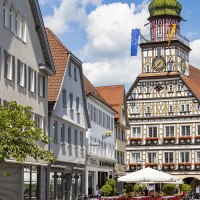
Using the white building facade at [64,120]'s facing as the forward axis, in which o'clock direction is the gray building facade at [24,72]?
the gray building facade at [24,72] is roughly at 2 o'clock from the white building facade at [64,120].

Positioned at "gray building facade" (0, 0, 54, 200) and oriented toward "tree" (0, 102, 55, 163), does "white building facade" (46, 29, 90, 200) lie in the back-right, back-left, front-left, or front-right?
back-left

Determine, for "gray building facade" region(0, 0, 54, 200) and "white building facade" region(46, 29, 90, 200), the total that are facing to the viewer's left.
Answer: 0

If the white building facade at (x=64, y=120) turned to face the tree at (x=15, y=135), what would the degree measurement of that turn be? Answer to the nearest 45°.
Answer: approximately 45° to its right

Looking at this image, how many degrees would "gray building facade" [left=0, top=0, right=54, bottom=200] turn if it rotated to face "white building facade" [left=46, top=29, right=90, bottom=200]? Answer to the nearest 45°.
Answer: approximately 135° to its left

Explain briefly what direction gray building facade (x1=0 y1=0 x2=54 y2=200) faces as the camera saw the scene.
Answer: facing the viewer and to the right of the viewer

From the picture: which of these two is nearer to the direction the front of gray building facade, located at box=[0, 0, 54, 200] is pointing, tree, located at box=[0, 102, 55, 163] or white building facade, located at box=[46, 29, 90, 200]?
the tree

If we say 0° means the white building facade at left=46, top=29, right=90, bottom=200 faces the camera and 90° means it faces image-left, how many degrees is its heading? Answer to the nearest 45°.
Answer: approximately 315°
